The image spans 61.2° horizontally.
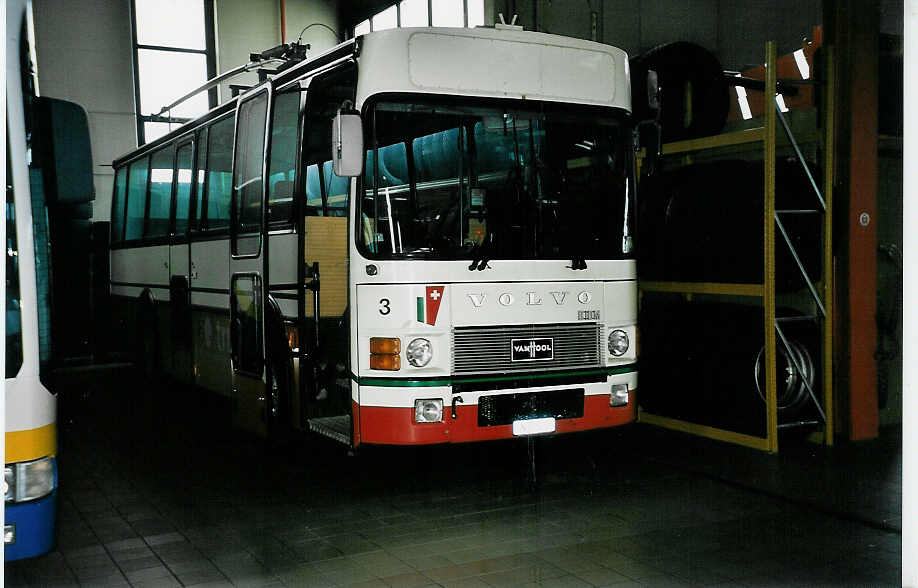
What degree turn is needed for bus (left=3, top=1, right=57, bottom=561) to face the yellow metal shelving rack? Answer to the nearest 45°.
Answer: approximately 90° to its left

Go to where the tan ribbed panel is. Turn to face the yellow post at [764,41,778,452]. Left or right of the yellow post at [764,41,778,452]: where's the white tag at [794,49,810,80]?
left

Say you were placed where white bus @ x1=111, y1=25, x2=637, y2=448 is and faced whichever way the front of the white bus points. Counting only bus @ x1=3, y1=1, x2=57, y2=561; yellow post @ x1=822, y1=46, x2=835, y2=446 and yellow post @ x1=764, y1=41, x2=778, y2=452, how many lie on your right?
1

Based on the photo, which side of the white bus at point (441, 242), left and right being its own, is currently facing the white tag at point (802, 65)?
left

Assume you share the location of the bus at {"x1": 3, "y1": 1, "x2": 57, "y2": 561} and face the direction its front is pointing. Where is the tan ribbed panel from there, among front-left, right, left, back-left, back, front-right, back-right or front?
back-left

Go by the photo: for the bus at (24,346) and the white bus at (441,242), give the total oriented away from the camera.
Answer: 0

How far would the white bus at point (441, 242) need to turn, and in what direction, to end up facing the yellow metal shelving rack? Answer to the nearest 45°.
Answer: approximately 45° to its left

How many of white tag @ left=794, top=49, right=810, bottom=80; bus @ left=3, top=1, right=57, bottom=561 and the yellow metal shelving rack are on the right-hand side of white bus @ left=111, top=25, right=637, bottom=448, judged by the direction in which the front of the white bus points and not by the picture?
1

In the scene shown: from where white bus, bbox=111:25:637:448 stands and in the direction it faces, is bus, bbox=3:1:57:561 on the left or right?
on its right

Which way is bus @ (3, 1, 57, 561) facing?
toward the camera

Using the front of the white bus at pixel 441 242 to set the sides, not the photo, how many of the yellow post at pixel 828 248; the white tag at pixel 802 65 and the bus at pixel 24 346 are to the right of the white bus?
1
